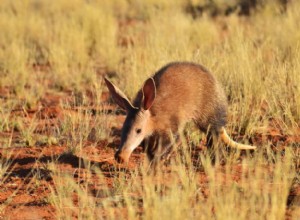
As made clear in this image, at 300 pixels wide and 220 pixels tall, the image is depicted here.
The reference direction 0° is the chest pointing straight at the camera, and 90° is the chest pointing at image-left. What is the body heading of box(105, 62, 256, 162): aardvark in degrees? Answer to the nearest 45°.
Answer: approximately 45°
